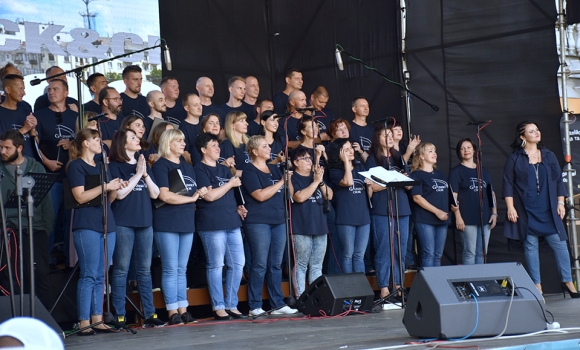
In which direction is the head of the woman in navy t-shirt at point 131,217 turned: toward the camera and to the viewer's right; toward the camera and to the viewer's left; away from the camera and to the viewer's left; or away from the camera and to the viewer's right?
toward the camera and to the viewer's right

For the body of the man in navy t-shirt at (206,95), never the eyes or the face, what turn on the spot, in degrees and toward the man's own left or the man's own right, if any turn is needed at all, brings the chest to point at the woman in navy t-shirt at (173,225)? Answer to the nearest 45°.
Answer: approximately 45° to the man's own right

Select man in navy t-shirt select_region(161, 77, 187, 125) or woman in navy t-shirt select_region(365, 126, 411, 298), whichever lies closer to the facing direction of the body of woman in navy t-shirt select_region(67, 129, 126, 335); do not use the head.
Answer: the woman in navy t-shirt

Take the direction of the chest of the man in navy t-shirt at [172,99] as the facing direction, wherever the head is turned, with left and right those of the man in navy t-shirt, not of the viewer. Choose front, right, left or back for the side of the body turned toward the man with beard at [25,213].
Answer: right

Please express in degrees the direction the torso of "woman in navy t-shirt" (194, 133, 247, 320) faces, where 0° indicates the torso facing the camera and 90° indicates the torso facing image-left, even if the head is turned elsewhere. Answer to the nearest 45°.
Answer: approximately 315°

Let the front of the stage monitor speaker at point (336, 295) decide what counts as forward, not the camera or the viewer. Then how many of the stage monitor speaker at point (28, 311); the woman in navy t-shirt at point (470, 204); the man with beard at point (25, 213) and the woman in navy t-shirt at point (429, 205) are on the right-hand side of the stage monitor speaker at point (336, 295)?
2

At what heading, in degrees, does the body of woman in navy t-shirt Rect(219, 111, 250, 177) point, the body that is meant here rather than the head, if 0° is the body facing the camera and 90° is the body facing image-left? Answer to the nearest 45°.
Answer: approximately 315°

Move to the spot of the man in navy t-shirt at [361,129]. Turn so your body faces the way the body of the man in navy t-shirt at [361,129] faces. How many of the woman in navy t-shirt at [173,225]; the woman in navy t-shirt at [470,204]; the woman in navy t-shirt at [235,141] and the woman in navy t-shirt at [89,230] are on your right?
3

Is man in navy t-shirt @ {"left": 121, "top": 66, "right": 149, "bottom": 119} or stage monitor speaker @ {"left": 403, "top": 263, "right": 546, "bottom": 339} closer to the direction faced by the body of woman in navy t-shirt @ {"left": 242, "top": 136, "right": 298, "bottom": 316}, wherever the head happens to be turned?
the stage monitor speaker

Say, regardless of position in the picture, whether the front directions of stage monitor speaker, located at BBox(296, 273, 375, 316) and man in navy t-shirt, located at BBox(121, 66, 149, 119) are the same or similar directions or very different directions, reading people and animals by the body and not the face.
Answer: very different directions
